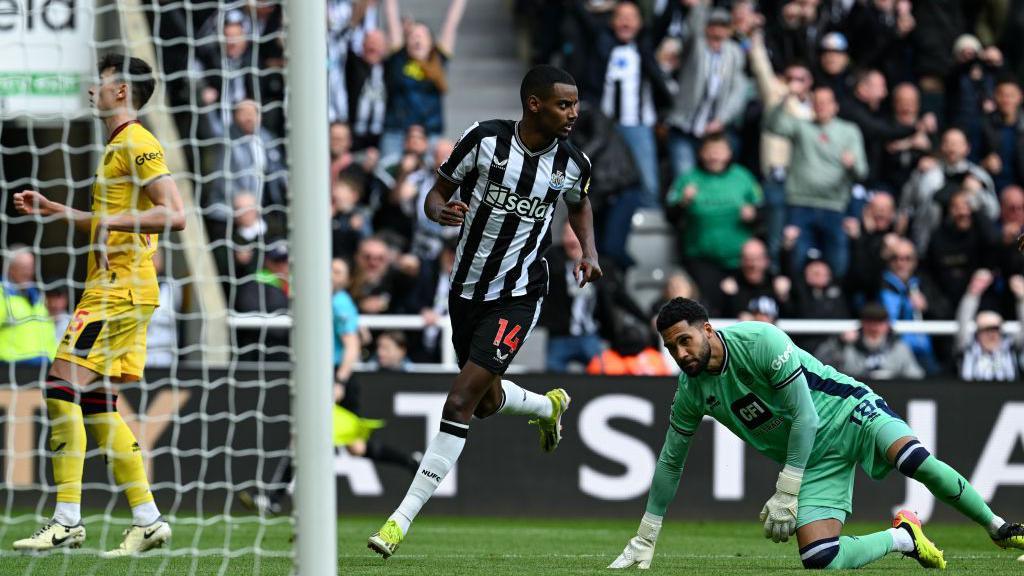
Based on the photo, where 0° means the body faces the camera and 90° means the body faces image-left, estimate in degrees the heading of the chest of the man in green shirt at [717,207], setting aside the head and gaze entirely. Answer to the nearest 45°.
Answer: approximately 0°

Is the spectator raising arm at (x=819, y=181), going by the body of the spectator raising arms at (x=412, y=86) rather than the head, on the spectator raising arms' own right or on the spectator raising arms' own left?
on the spectator raising arms' own left

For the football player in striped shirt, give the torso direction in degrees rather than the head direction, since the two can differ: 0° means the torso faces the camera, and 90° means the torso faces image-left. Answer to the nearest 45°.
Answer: approximately 0°

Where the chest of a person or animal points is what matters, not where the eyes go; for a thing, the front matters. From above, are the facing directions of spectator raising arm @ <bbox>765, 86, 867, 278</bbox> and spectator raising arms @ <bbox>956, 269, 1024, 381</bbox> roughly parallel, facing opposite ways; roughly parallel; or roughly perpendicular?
roughly parallel

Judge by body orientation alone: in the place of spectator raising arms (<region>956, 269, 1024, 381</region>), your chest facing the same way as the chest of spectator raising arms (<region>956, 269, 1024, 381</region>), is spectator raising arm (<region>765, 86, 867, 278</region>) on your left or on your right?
on your right

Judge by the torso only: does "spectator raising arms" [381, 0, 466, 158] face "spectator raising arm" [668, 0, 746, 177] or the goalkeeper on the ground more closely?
the goalkeeper on the ground

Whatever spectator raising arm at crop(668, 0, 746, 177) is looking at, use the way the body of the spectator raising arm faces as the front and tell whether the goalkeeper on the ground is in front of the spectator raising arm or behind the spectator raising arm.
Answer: in front

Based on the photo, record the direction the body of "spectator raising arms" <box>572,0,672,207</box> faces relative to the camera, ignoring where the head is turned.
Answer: toward the camera

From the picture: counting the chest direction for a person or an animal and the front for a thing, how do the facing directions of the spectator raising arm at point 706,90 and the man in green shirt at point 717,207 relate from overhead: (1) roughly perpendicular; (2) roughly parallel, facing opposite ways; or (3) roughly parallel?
roughly parallel

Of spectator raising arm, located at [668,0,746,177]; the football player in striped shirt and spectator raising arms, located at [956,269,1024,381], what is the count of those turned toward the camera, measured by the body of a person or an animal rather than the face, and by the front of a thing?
3

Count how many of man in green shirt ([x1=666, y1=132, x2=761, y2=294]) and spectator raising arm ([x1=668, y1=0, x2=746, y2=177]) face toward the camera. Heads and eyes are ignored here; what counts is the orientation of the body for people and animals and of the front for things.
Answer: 2
